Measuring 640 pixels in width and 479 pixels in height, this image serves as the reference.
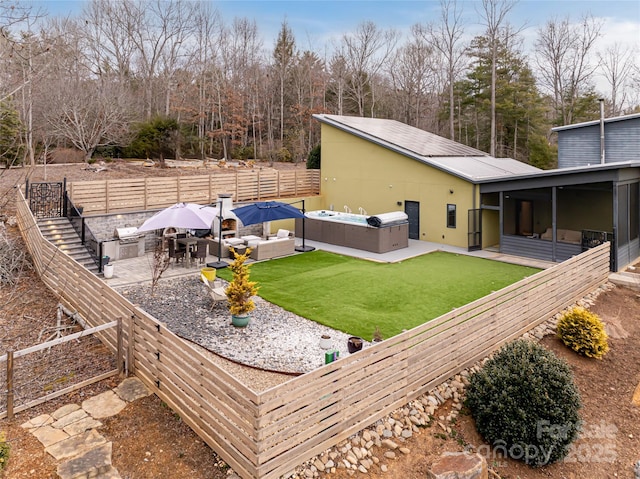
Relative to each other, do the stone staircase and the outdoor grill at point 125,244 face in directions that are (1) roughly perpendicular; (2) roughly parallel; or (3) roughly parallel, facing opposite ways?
roughly parallel

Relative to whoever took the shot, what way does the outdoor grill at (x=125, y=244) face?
facing the viewer and to the right of the viewer

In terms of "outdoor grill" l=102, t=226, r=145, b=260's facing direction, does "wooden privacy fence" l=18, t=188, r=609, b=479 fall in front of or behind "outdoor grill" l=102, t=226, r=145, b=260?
in front

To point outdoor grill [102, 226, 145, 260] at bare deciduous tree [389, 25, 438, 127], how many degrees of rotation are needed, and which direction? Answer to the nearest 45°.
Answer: approximately 90° to its left

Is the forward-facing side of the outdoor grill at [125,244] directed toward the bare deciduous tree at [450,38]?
no

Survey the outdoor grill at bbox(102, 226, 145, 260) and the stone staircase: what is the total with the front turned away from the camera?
0

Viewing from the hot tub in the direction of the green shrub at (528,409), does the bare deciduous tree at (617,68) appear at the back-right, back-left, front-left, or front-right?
back-left

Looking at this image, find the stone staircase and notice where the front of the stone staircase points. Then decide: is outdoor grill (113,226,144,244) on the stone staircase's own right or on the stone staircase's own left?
on the stone staircase's own left

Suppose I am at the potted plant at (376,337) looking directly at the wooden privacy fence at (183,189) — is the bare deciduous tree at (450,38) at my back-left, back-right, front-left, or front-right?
front-right
